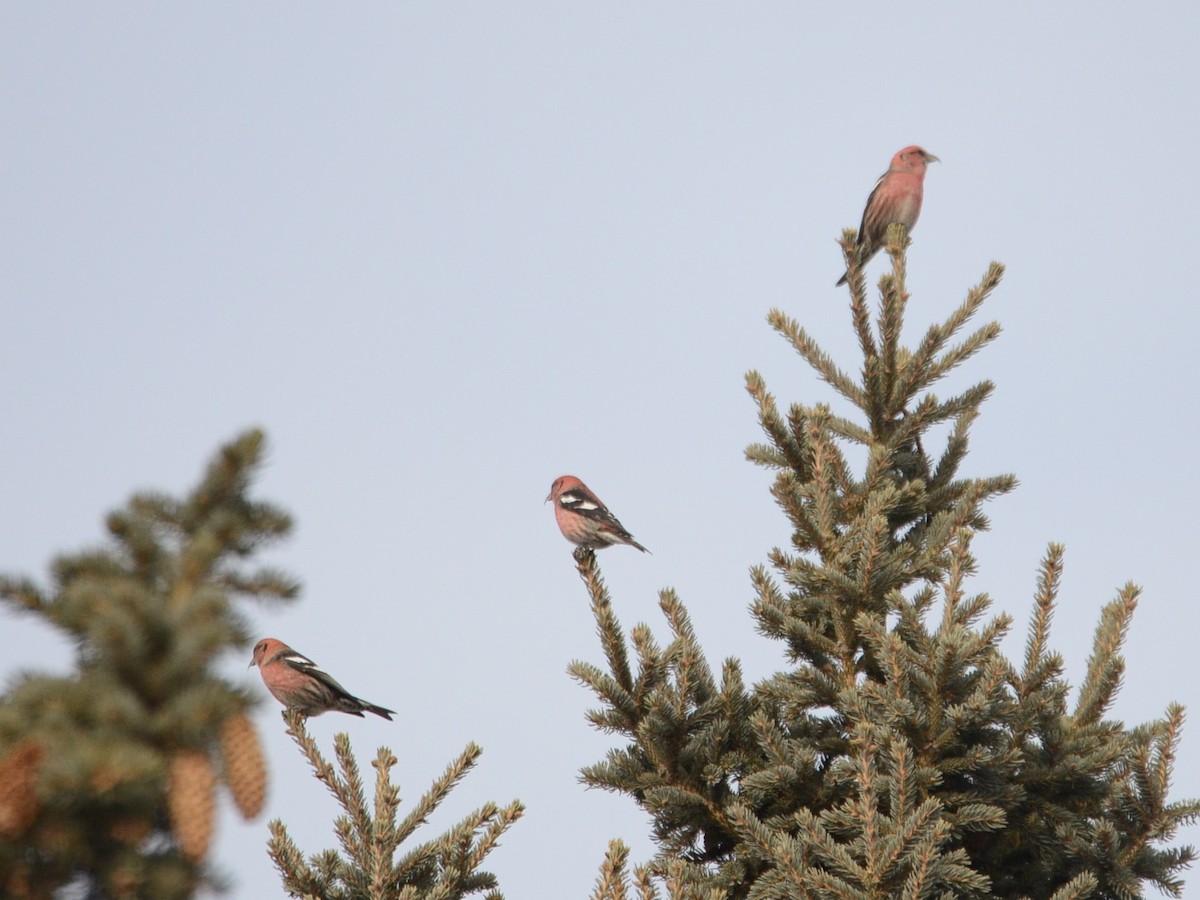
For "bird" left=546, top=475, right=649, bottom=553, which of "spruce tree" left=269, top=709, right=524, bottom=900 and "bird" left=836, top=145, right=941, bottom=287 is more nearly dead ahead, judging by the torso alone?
the spruce tree

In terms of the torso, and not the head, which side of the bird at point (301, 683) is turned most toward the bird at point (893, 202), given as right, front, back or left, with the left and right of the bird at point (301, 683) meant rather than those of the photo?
back

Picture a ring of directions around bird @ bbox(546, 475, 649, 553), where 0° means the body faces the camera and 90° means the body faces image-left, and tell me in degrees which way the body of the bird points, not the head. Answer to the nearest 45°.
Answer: approximately 90°

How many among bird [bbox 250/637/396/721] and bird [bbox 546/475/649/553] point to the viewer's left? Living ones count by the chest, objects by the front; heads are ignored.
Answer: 2

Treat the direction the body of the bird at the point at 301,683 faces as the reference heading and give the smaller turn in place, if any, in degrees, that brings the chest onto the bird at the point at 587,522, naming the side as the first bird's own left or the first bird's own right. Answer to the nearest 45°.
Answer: approximately 180°

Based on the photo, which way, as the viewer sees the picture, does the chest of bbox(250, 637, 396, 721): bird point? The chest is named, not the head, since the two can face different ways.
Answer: to the viewer's left

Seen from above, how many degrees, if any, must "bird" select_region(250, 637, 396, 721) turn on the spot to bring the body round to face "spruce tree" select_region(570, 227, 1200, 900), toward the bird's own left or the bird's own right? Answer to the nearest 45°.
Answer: approximately 135° to the bird's own left

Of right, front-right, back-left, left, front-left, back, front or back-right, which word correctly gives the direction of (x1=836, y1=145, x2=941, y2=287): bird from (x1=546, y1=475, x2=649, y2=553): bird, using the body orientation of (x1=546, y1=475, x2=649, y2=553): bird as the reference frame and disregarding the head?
back
